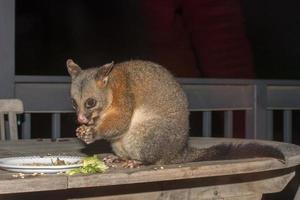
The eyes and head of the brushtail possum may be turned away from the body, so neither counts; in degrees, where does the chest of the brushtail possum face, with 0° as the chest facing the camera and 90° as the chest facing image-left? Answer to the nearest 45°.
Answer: approximately 90°

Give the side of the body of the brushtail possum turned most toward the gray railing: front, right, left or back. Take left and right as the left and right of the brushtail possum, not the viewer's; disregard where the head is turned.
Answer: right

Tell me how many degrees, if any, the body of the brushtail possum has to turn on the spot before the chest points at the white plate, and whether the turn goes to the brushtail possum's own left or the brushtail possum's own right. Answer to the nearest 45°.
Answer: approximately 45° to the brushtail possum's own left
